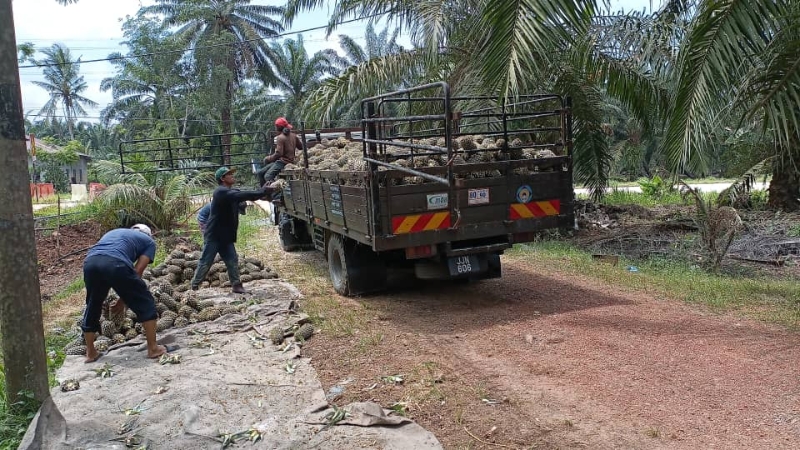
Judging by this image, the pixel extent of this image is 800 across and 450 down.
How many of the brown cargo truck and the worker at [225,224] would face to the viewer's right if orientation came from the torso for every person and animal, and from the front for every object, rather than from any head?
1

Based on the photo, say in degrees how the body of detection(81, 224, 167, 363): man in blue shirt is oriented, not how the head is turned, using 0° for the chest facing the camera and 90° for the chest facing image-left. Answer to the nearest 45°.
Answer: approximately 225°

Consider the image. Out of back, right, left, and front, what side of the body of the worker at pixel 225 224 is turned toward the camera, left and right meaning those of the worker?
right

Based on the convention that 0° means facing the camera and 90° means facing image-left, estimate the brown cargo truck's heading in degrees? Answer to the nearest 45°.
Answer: approximately 135°

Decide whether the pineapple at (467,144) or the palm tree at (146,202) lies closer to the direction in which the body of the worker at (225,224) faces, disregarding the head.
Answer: the pineapple

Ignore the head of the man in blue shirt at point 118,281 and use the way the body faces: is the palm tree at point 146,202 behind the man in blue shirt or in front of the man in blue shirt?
in front

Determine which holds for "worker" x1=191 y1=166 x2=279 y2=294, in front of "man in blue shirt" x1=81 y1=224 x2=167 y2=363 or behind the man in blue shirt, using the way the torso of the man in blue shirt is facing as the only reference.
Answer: in front

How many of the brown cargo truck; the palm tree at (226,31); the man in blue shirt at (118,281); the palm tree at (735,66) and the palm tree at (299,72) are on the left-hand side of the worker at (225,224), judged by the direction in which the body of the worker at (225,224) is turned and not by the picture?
2
